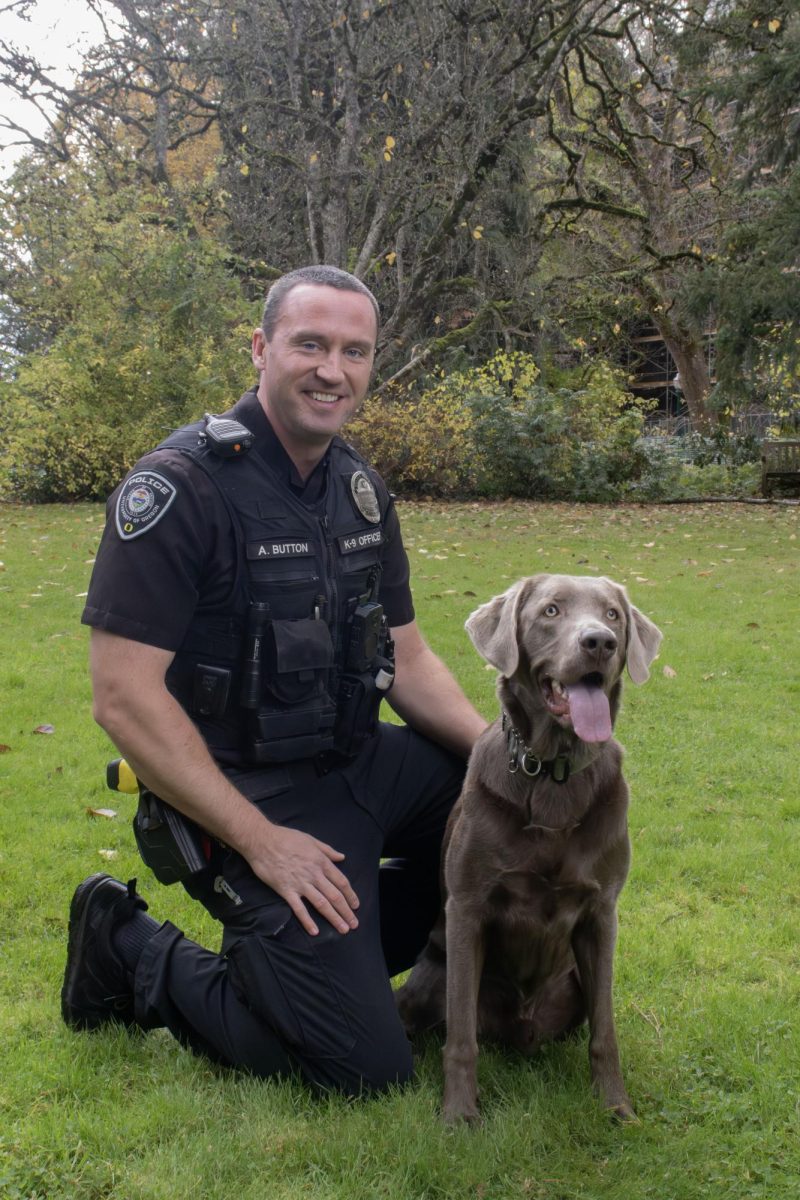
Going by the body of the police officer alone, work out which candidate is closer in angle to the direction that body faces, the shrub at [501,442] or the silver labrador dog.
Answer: the silver labrador dog

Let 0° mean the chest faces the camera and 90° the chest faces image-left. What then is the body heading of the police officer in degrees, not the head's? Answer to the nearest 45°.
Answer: approximately 315°

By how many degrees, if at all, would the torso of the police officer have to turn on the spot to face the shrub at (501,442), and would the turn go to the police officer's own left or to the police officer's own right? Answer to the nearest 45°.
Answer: approximately 135° to the police officer's own left

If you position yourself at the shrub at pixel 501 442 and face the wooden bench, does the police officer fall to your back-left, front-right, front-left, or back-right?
back-right

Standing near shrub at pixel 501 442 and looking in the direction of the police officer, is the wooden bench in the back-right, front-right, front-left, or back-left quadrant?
back-left
